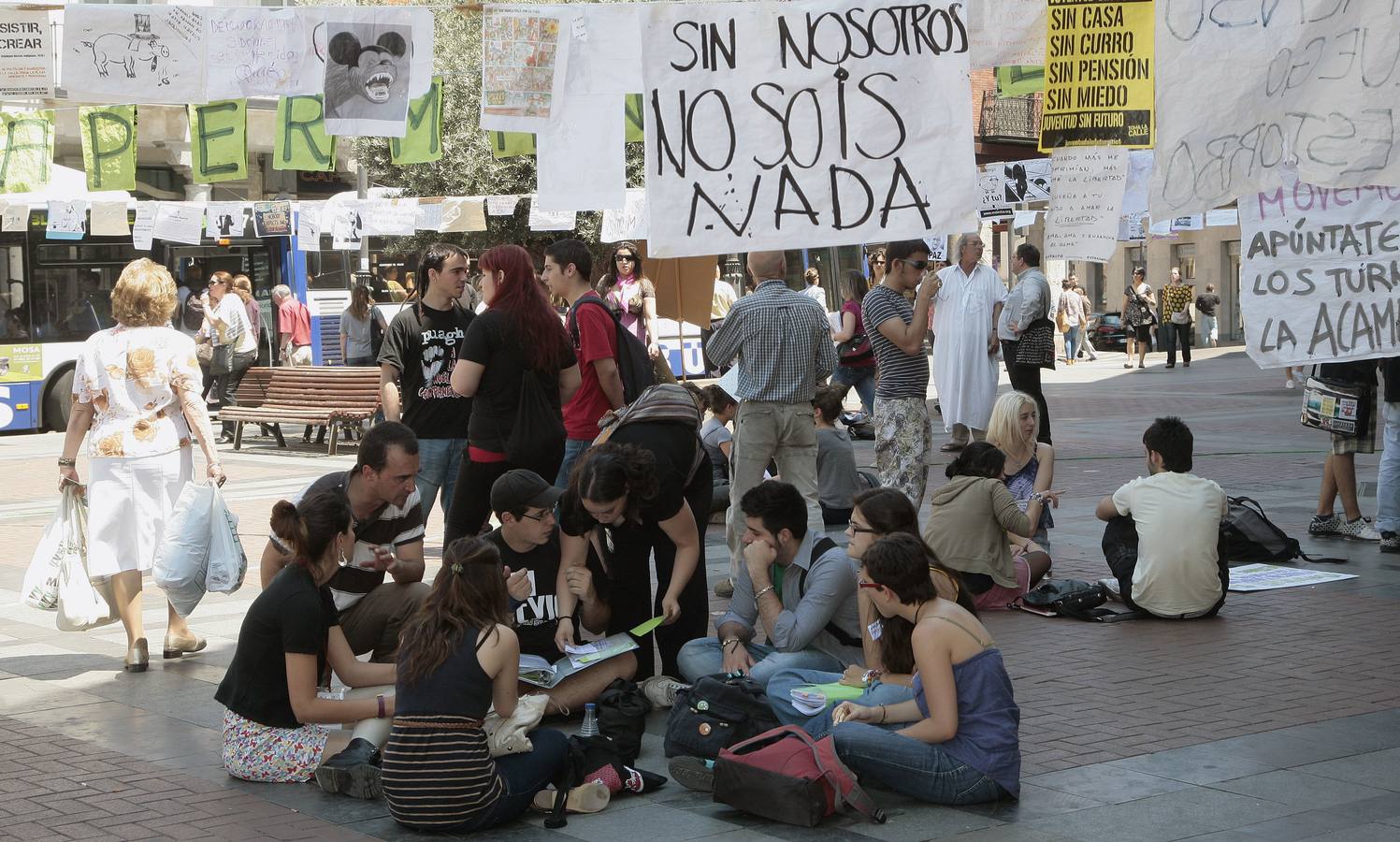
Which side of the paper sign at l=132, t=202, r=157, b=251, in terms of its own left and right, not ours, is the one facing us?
front

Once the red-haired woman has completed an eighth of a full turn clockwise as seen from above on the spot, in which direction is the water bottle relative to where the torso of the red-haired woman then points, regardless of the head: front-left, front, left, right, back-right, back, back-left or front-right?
back

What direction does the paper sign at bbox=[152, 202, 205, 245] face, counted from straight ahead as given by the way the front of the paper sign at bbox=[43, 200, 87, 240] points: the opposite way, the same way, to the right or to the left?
the same way

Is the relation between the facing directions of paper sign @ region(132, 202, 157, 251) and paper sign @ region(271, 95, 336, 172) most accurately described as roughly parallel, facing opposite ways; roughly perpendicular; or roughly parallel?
roughly parallel

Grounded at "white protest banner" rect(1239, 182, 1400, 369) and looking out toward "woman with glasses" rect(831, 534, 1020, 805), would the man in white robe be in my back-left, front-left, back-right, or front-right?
back-right

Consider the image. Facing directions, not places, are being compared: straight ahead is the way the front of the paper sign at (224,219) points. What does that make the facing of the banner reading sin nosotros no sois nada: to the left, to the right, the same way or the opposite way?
the same way

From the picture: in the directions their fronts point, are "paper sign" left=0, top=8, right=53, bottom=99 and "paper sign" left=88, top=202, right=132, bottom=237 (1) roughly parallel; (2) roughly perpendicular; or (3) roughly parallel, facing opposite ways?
roughly parallel

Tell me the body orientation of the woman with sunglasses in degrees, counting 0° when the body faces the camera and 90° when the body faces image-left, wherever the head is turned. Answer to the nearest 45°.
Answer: approximately 0°

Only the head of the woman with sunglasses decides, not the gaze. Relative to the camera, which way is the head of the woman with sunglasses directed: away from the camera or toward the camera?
toward the camera

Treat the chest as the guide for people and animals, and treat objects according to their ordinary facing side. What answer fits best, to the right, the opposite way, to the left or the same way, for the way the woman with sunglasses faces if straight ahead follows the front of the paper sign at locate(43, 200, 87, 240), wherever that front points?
the same way

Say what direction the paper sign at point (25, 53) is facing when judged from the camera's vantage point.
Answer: facing the viewer

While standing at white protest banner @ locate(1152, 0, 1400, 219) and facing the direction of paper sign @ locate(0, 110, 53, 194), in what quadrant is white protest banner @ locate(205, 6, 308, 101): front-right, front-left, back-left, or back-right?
front-left
